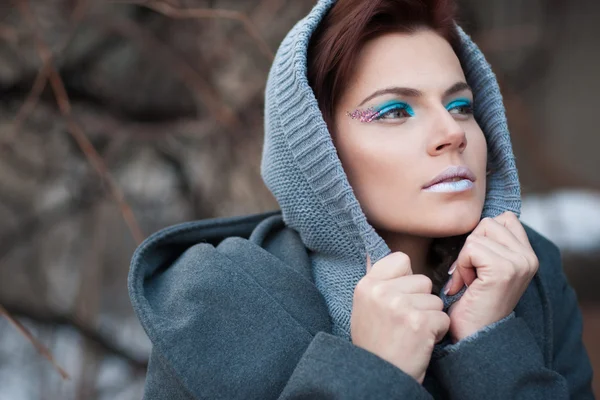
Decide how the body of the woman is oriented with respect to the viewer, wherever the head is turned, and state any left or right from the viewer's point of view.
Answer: facing the viewer and to the right of the viewer

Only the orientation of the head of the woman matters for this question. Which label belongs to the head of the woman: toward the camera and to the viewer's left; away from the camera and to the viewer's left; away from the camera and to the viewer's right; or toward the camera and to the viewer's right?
toward the camera and to the viewer's right

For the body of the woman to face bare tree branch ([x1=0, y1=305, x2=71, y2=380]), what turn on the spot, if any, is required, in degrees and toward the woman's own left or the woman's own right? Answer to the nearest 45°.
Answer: approximately 135° to the woman's own right

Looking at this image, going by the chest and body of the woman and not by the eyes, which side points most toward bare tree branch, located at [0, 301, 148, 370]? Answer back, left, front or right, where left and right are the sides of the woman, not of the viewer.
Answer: back
